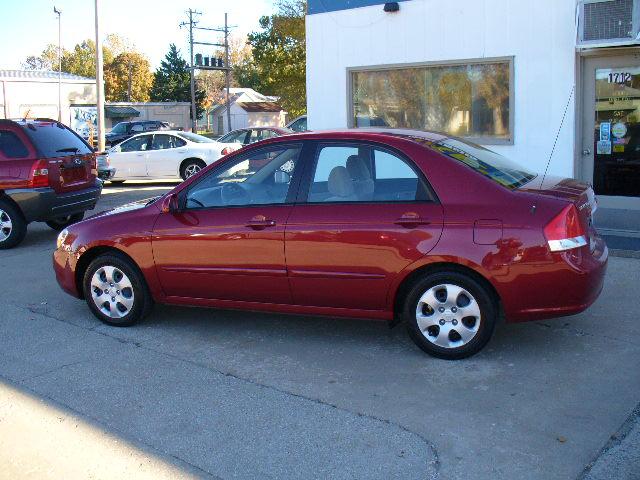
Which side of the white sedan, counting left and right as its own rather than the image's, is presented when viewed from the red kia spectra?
left

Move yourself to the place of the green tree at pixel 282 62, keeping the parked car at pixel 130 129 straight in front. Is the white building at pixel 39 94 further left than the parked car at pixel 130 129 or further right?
right

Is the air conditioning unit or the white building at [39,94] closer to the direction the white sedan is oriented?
the white building

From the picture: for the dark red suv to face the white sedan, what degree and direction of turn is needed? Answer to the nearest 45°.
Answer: approximately 45° to its right

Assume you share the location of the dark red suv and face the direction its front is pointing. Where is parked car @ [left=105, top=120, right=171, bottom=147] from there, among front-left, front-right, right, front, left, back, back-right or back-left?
front-right

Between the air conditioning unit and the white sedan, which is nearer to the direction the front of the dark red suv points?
the white sedan

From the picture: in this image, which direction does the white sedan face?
to the viewer's left

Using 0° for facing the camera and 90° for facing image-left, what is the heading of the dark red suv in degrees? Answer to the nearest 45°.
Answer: approximately 135°

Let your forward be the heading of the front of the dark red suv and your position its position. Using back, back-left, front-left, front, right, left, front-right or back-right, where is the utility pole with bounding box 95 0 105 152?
front-right

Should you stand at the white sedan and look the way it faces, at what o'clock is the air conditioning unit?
The air conditioning unit is roughly at 8 o'clock from the white sedan.

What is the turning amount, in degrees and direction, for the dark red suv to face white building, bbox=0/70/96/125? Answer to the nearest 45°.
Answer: approximately 45° to its right
